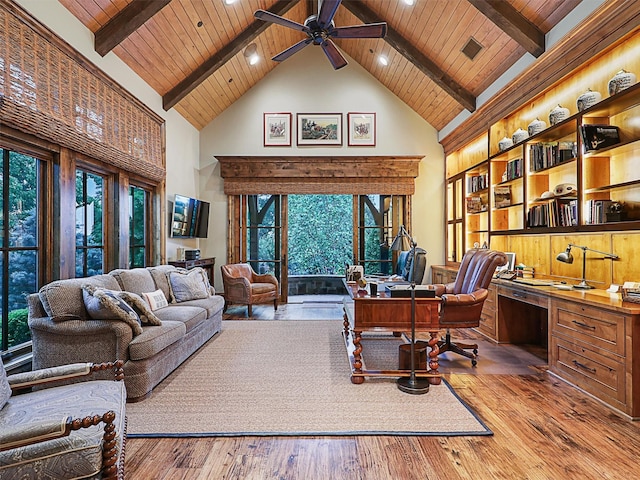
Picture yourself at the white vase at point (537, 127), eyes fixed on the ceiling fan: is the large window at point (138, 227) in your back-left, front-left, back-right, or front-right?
front-right

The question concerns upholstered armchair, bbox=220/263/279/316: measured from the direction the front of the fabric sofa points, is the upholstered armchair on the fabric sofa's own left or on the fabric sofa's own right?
on the fabric sofa's own left

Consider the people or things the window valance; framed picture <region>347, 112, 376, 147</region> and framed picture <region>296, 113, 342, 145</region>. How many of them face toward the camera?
3

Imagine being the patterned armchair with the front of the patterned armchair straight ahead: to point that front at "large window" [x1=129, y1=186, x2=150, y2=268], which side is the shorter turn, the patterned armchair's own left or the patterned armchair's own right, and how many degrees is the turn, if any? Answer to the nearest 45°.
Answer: approximately 90° to the patterned armchair's own left

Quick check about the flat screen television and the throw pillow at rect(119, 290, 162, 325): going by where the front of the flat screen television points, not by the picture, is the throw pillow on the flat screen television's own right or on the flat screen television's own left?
on the flat screen television's own right

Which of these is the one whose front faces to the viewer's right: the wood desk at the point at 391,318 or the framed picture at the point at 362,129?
the wood desk

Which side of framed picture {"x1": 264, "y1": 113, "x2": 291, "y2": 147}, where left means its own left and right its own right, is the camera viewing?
front

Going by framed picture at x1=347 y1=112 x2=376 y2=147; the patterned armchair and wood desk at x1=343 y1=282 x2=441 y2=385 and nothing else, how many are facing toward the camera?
1

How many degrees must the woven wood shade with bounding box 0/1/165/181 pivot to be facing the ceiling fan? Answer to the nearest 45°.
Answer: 0° — it already faces it

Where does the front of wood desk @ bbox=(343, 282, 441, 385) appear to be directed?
to the viewer's right

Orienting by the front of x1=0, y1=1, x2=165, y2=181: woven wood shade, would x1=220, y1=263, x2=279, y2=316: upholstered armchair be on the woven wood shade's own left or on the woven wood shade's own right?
on the woven wood shade's own left

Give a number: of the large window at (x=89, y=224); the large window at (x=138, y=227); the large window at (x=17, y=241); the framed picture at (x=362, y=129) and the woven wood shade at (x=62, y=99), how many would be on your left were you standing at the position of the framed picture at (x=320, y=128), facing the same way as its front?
1

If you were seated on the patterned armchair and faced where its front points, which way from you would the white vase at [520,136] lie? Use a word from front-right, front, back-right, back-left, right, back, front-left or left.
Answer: front

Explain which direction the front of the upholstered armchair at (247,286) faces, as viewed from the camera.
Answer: facing the viewer and to the right of the viewer

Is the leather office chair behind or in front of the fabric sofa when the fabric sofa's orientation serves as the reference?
in front

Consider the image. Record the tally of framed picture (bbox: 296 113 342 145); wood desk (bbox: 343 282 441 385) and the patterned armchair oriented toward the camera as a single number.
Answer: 1
